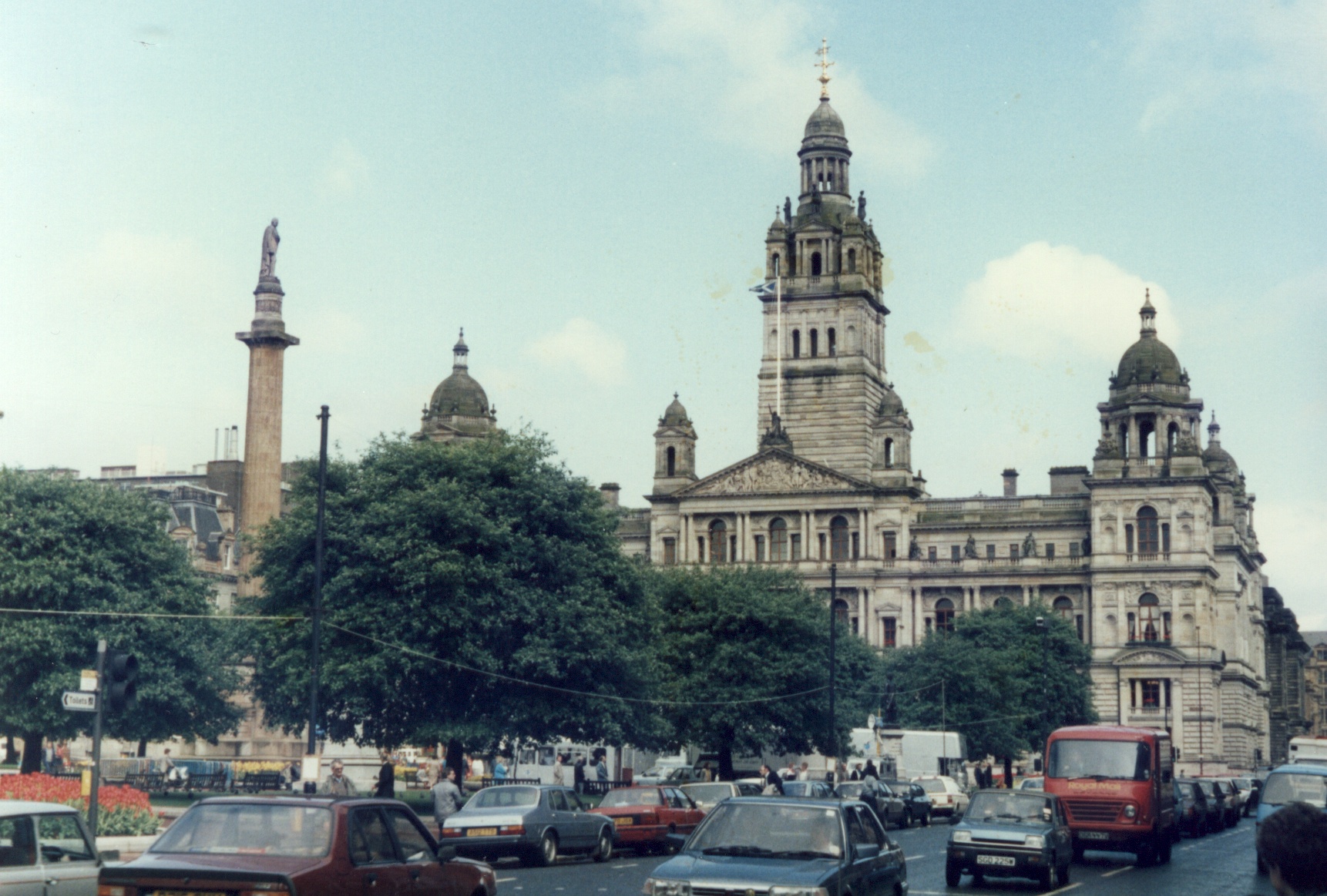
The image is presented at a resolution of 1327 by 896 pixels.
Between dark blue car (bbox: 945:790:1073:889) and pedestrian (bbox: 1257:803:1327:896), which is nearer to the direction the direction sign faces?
the pedestrian

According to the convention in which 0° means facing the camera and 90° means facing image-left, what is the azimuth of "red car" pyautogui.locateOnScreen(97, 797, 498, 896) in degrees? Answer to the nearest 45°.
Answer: approximately 225°

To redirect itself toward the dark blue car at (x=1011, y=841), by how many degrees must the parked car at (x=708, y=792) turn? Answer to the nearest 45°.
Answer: approximately 90° to its right

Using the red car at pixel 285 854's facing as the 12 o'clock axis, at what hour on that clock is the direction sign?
The direction sign is roughly at 10 o'clock from the red car.

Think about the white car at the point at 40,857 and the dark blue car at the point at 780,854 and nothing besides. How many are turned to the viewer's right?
1

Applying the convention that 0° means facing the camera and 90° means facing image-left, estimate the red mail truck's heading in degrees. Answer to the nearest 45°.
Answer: approximately 45°

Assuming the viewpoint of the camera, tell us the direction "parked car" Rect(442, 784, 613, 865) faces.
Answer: facing away from the viewer and to the right of the viewer

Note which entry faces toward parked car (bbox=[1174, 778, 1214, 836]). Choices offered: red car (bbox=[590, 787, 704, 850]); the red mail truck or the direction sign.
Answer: the red car
